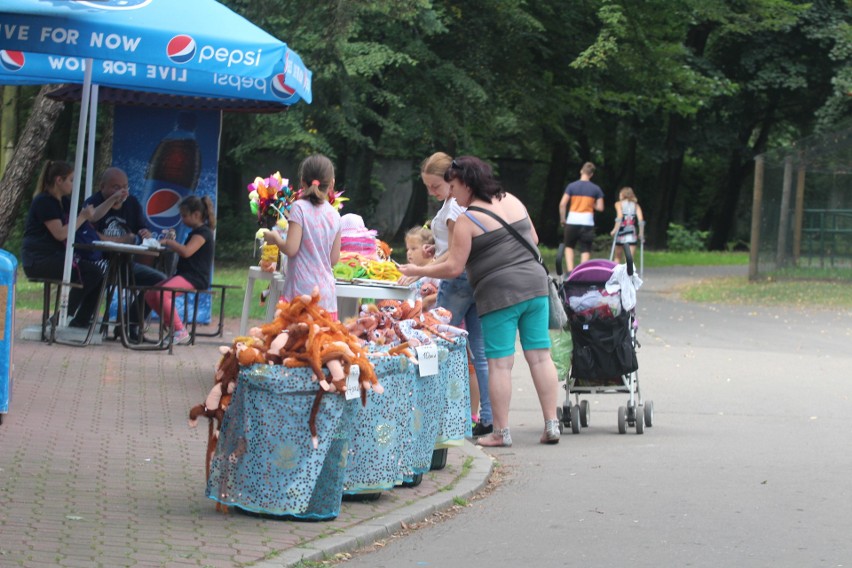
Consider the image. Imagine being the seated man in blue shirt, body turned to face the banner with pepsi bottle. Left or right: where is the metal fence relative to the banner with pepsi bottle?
right

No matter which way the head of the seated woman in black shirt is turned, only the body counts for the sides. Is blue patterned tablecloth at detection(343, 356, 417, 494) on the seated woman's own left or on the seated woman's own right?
on the seated woman's own right

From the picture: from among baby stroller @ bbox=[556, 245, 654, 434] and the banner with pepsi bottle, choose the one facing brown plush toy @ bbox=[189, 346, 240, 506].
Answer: the banner with pepsi bottle

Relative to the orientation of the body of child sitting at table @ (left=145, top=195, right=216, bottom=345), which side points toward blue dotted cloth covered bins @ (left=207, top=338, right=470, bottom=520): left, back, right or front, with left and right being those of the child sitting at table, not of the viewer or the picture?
left

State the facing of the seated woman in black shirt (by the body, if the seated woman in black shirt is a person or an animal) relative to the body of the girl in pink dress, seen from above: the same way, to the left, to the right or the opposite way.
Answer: to the right

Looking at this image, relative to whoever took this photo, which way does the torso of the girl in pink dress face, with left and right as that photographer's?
facing away from the viewer

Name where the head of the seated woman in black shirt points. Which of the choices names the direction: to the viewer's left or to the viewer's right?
to the viewer's right

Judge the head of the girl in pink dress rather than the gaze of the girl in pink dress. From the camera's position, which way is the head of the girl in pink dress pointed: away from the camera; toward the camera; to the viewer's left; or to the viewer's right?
away from the camera

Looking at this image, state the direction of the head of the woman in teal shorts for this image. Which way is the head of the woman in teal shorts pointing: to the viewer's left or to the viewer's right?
to the viewer's left

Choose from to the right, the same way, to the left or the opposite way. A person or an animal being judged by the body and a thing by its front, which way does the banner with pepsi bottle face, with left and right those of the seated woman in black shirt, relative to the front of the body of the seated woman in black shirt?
to the right

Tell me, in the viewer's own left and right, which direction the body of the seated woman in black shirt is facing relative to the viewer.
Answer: facing to the right of the viewer

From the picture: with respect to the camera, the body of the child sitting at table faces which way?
to the viewer's left

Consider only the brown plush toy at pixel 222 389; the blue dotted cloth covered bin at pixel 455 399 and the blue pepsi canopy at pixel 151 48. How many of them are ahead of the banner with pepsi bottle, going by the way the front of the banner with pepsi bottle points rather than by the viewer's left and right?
3

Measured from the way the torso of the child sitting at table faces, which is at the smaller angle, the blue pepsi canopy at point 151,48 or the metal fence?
the blue pepsi canopy
